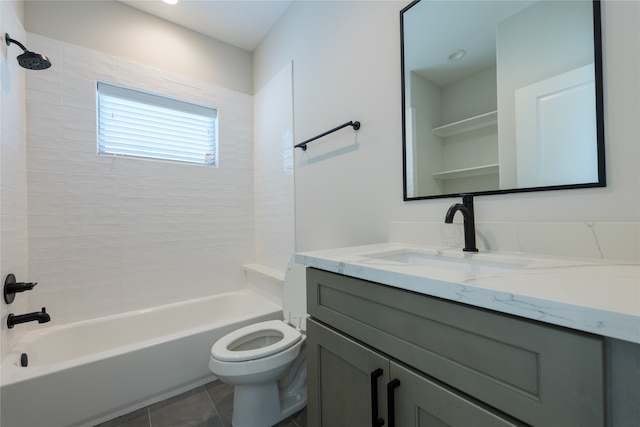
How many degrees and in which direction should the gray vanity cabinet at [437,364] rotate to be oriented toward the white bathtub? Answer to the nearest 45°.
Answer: approximately 45° to its right

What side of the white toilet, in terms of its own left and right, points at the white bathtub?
right

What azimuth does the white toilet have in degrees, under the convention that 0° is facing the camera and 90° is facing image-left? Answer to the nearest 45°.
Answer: approximately 45°

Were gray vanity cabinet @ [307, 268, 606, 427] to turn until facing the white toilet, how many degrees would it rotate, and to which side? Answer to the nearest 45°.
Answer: approximately 90° to its right

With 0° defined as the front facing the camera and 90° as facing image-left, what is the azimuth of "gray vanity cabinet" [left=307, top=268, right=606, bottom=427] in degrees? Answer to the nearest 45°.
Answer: approximately 45°

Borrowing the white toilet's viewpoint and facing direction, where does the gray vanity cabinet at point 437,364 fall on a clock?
The gray vanity cabinet is roughly at 10 o'clock from the white toilet.
